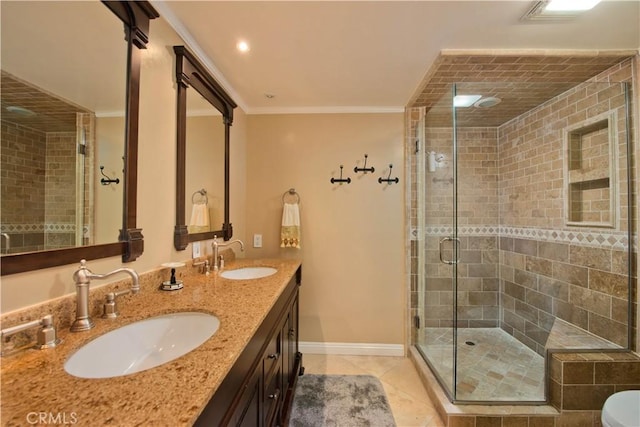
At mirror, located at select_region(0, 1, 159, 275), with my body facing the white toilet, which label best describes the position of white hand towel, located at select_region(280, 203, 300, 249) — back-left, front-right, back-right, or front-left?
front-left

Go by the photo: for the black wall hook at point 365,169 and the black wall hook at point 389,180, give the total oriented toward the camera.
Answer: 2

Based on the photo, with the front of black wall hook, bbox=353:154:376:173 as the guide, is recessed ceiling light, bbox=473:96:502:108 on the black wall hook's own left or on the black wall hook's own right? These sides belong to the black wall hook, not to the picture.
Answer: on the black wall hook's own left

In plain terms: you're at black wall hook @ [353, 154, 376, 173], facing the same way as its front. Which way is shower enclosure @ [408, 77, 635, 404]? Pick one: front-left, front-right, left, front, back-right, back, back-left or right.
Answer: left

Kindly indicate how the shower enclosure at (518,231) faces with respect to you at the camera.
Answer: facing the viewer and to the left of the viewer

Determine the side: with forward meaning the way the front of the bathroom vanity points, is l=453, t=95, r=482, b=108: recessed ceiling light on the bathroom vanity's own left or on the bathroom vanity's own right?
on the bathroom vanity's own left

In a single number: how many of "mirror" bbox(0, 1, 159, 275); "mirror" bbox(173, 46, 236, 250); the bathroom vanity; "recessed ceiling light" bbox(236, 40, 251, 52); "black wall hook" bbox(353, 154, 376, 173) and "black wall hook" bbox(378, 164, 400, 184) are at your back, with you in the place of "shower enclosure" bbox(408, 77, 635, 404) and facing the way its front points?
0

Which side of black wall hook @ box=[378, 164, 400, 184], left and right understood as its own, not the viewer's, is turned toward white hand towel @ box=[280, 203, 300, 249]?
right

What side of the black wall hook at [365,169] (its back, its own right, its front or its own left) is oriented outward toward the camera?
front

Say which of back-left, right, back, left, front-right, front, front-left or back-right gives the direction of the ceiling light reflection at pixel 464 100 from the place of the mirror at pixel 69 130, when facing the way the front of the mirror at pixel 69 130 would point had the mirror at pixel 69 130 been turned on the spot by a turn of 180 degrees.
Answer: back-right

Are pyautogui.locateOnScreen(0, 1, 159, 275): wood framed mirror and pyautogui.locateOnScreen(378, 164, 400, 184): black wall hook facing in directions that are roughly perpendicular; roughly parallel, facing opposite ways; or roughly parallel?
roughly perpendicular

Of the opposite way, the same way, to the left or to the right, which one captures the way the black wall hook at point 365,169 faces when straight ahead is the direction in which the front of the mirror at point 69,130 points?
to the right

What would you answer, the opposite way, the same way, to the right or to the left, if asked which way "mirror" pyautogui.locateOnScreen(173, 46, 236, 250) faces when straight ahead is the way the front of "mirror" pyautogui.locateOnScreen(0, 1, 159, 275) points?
the same way

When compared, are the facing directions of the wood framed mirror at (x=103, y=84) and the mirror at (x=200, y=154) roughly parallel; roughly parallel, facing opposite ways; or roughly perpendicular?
roughly parallel

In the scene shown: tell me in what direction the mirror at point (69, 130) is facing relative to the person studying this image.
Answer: facing the viewer and to the right of the viewer
